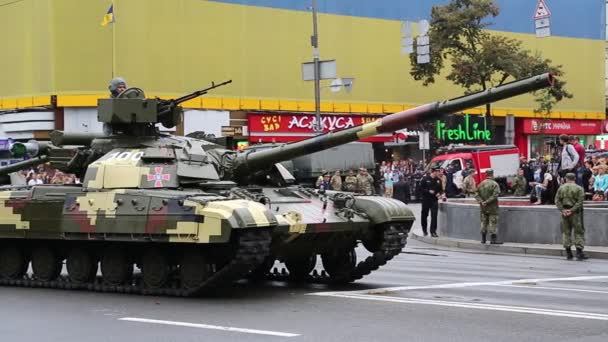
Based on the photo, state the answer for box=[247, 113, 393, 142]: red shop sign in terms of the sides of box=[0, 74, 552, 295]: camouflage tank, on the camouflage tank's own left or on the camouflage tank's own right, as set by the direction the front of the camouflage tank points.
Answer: on the camouflage tank's own left

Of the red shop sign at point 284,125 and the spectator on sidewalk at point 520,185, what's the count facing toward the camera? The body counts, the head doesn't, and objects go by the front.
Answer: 2
